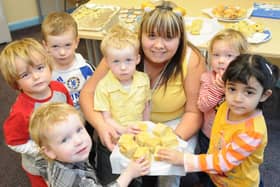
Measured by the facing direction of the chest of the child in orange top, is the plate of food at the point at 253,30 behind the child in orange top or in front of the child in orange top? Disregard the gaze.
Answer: behind

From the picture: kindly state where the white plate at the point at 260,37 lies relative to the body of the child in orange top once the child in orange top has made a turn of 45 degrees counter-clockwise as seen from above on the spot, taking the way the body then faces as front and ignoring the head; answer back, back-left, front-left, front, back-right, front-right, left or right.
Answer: back

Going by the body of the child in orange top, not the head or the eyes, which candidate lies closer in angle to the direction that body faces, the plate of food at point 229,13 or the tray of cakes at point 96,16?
the tray of cakes

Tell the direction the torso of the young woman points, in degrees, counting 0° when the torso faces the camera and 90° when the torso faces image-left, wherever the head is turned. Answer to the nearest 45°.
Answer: approximately 0°

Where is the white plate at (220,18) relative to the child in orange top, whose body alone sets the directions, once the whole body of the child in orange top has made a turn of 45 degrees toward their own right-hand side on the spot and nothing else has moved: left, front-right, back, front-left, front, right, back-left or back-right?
right

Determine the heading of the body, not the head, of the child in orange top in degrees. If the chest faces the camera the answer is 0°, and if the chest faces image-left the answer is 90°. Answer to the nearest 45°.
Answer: approximately 45°

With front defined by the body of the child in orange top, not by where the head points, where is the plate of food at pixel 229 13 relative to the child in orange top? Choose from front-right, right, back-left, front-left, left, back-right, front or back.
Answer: back-right

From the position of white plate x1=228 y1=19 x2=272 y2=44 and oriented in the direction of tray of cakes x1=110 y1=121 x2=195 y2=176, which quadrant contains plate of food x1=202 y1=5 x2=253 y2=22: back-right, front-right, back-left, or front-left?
back-right

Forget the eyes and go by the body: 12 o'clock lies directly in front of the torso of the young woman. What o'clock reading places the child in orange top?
The child in orange top is roughly at 11 o'clock from the young woman.
